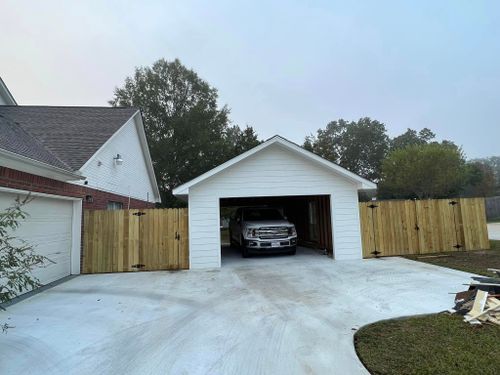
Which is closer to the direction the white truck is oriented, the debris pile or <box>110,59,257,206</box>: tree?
the debris pile

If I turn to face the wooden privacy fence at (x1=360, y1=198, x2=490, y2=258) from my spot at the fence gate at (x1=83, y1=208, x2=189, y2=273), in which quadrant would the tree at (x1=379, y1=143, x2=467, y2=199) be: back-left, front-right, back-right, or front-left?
front-left

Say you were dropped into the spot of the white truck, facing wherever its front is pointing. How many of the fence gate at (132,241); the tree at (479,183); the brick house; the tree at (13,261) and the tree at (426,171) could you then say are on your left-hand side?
2

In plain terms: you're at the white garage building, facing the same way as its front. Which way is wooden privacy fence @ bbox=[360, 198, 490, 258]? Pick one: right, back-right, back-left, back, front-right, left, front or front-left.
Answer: left

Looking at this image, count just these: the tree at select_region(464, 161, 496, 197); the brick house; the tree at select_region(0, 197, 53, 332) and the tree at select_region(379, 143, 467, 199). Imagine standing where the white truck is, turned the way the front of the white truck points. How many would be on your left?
2

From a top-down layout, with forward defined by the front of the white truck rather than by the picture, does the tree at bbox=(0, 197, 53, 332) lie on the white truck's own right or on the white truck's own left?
on the white truck's own right

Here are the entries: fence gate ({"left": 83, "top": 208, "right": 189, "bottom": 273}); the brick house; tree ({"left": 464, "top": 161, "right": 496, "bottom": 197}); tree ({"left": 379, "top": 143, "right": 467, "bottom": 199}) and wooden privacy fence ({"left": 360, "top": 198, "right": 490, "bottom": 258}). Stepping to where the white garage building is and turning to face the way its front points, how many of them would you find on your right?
2

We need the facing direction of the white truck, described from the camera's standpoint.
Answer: facing the viewer and to the right of the viewer

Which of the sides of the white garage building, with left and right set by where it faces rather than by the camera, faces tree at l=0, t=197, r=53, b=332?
front

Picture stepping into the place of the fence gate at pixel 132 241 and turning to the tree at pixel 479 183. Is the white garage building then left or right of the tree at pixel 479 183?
right

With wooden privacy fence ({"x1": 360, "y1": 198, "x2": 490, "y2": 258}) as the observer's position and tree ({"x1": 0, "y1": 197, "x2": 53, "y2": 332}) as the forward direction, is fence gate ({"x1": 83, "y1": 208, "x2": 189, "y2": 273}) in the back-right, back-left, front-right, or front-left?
front-right

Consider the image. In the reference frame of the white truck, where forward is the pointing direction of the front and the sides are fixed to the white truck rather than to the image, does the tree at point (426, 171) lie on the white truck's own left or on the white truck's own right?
on the white truck's own left

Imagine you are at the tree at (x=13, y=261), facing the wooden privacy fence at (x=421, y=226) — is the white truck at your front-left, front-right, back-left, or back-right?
front-left

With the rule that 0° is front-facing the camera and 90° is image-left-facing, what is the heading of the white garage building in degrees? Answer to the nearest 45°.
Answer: approximately 0°

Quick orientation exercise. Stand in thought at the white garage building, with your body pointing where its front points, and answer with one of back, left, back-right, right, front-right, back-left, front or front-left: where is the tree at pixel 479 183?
back-left

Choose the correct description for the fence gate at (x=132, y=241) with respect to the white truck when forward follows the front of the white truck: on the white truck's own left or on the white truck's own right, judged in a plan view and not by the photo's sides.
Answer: on the white truck's own right

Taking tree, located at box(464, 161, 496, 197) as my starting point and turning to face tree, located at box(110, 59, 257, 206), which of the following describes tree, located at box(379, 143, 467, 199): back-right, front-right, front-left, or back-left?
front-left
